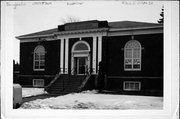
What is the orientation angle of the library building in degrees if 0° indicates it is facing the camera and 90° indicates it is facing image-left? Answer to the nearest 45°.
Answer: approximately 45°
